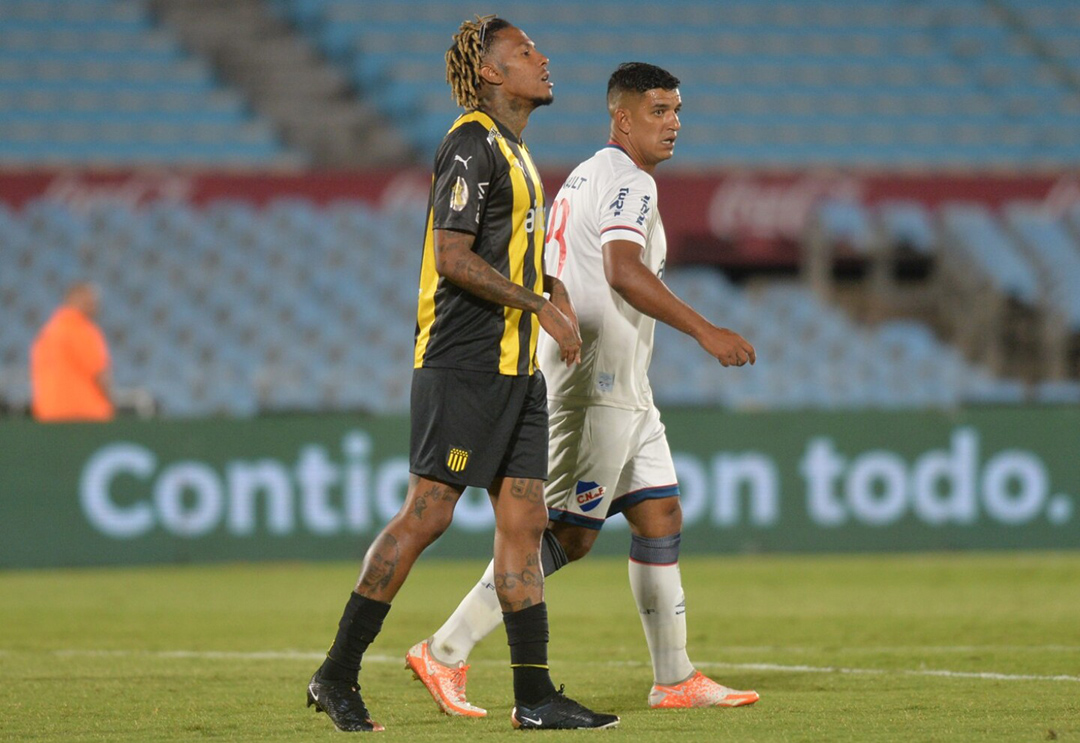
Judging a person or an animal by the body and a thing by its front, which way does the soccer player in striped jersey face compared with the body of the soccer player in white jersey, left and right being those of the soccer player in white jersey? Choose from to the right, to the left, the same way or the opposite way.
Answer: the same way

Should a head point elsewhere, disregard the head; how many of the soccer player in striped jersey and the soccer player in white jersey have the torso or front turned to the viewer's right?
2

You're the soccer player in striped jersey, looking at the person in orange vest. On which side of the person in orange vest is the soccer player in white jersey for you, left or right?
right

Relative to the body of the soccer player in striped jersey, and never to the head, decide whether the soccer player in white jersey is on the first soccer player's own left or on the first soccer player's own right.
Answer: on the first soccer player's own left

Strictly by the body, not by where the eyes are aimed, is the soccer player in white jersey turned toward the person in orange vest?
no

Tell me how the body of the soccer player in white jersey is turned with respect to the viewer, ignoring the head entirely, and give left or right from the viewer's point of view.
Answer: facing to the right of the viewer

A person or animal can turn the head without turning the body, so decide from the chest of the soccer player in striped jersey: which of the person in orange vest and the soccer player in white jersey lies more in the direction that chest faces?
the soccer player in white jersey

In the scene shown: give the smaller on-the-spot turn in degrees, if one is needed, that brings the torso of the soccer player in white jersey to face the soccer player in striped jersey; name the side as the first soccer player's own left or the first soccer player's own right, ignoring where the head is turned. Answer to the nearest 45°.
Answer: approximately 135° to the first soccer player's own right

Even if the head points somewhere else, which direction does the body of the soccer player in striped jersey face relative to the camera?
to the viewer's right

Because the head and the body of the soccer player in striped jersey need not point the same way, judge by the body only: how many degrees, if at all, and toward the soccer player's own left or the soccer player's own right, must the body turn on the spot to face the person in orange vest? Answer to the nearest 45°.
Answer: approximately 90° to the soccer player's own left

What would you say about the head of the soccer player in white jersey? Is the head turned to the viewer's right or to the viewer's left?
to the viewer's right

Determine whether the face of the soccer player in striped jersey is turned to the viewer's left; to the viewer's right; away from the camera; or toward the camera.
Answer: to the viewer's right
